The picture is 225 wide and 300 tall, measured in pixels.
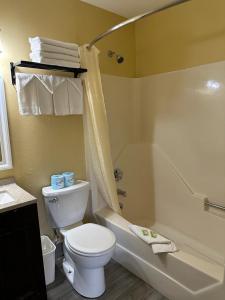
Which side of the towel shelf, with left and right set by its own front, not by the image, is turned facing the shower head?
left

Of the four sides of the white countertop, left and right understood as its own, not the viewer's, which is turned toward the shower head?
left

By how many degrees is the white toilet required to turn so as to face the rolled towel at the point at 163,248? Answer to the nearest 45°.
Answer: approximately 45° to its left

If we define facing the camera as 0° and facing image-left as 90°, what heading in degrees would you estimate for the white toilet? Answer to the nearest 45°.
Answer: approximately 315°

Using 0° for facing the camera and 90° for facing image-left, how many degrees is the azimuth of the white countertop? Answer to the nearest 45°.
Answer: approximately 315°
